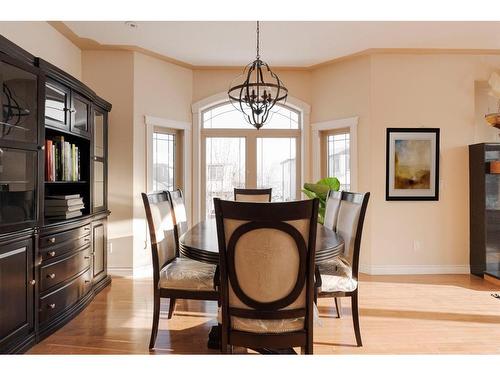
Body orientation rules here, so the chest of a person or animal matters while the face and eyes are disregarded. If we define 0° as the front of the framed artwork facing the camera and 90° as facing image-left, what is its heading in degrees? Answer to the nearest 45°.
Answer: approximately 0°

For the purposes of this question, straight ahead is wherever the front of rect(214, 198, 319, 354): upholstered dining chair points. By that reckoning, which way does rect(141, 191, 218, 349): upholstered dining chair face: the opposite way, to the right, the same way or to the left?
to the right

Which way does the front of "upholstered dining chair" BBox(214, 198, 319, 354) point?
away from the camera

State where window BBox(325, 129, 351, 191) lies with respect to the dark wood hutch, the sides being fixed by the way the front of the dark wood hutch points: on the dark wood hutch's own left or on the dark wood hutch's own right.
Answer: on the dark wood hutch's own left

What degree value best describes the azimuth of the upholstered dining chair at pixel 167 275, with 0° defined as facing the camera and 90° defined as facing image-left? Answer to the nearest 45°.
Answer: approximately 270°

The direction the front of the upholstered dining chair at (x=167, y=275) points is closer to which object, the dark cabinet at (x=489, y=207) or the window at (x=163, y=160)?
the dark cabinet

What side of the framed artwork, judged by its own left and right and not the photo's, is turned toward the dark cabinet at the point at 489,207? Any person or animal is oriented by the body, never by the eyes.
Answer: left
